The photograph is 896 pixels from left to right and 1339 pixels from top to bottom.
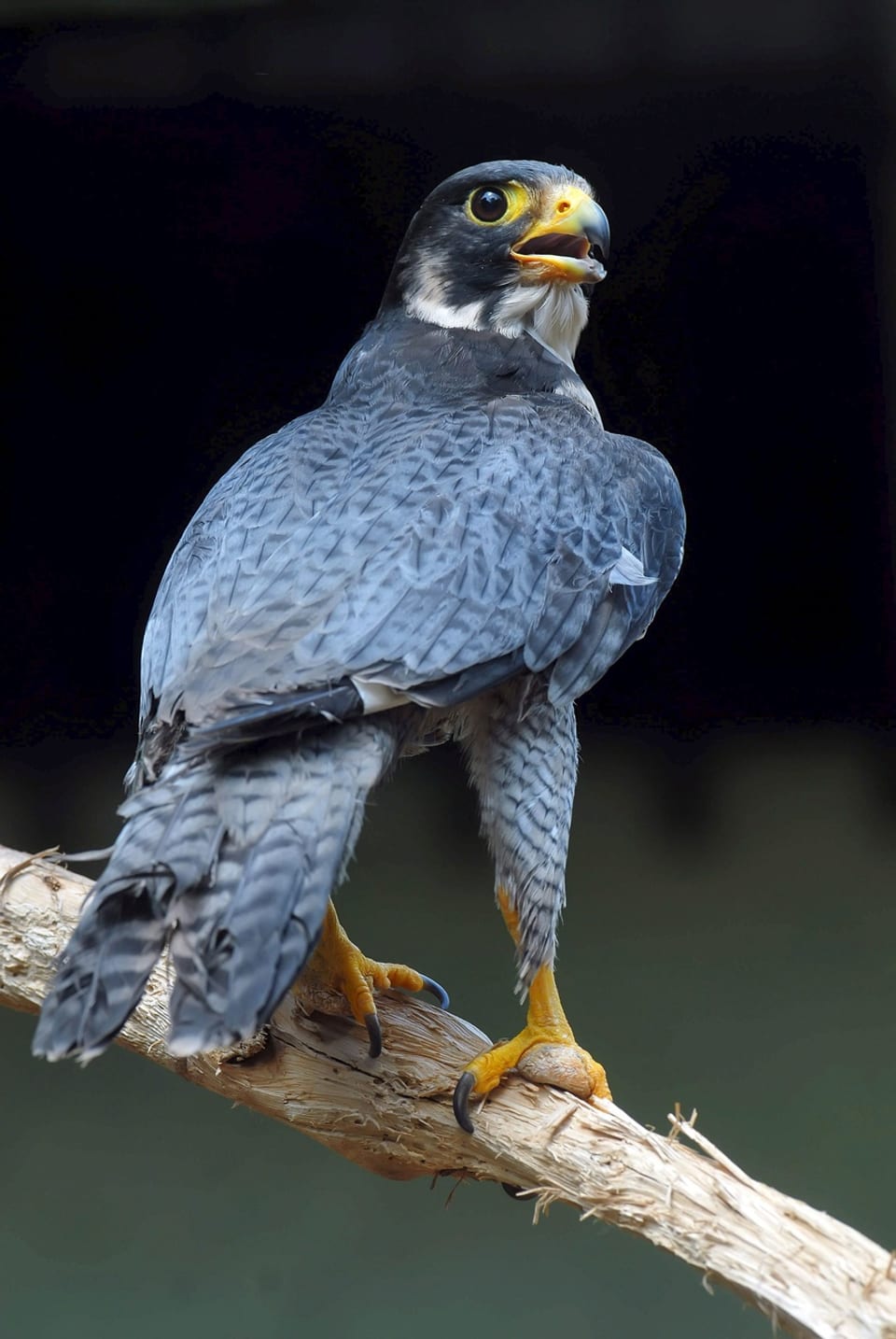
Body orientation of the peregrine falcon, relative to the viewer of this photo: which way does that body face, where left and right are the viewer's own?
facing away from the viewer and to the right of the viewer
